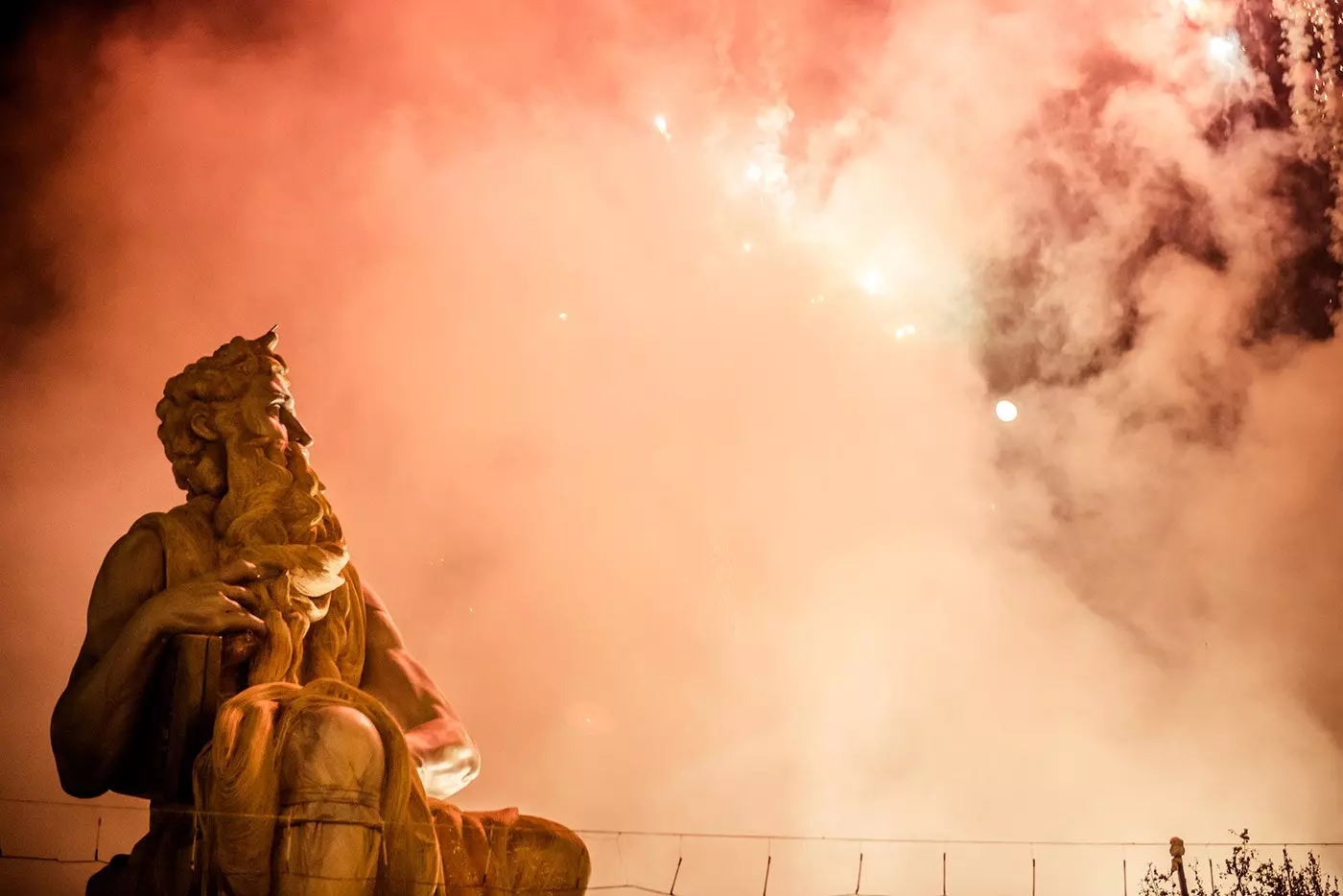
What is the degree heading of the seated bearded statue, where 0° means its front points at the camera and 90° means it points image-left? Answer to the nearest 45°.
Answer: approximately 315°
